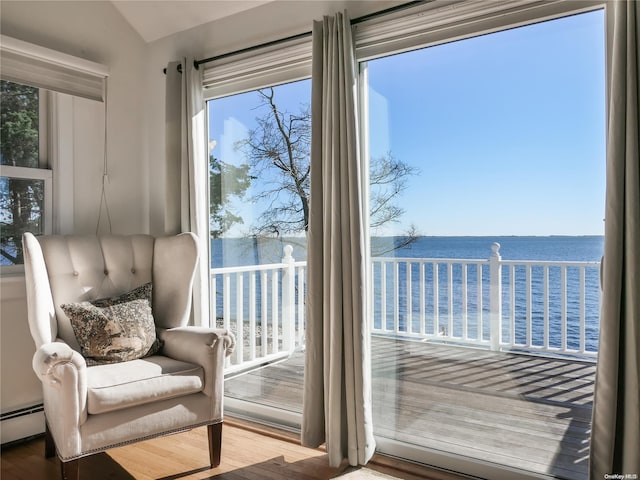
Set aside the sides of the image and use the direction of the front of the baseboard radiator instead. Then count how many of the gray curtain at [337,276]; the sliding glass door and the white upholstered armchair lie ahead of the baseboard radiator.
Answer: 3

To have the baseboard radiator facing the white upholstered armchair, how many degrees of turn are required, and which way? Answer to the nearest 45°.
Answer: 0° — it already faces it

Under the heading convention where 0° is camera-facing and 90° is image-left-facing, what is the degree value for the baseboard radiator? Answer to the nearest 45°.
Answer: approximately 315°

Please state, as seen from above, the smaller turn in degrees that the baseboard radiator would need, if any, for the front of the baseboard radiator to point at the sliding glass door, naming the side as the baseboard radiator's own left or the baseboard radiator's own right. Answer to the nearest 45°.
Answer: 0° — it already faces it

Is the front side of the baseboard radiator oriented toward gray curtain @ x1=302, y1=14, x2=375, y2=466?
yes

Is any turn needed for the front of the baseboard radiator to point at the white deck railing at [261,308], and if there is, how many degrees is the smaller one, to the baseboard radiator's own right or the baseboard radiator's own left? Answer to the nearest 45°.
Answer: approximately 45° to the baseboard radiator's own left
